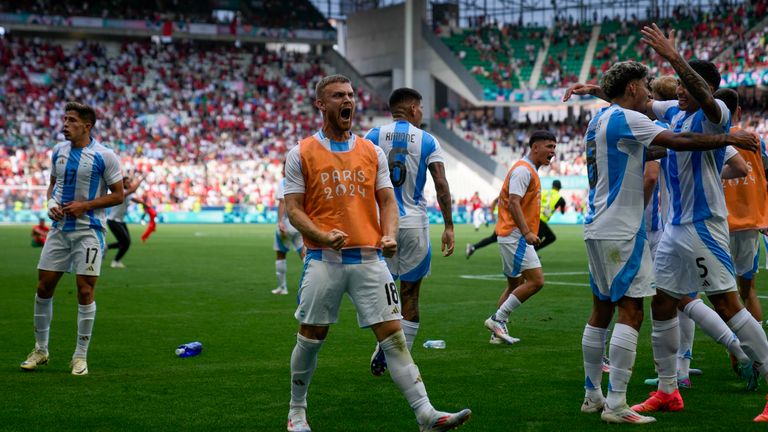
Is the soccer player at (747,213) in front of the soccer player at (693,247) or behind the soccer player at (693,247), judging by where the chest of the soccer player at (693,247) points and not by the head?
behind

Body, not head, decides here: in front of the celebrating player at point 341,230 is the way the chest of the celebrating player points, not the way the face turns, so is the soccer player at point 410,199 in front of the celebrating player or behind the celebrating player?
behind

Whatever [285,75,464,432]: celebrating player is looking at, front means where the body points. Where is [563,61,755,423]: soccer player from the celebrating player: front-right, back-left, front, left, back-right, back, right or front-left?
left

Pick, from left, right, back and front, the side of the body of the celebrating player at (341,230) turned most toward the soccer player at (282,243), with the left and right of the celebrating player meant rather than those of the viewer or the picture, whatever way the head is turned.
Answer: back

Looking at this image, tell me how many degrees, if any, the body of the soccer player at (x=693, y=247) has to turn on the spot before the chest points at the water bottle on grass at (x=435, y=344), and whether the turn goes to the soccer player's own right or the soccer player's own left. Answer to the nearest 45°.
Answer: approximately 90° to the soccer player's own right

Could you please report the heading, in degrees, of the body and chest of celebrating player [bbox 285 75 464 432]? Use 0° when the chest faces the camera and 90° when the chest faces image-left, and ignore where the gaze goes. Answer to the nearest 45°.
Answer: approximately 0°
